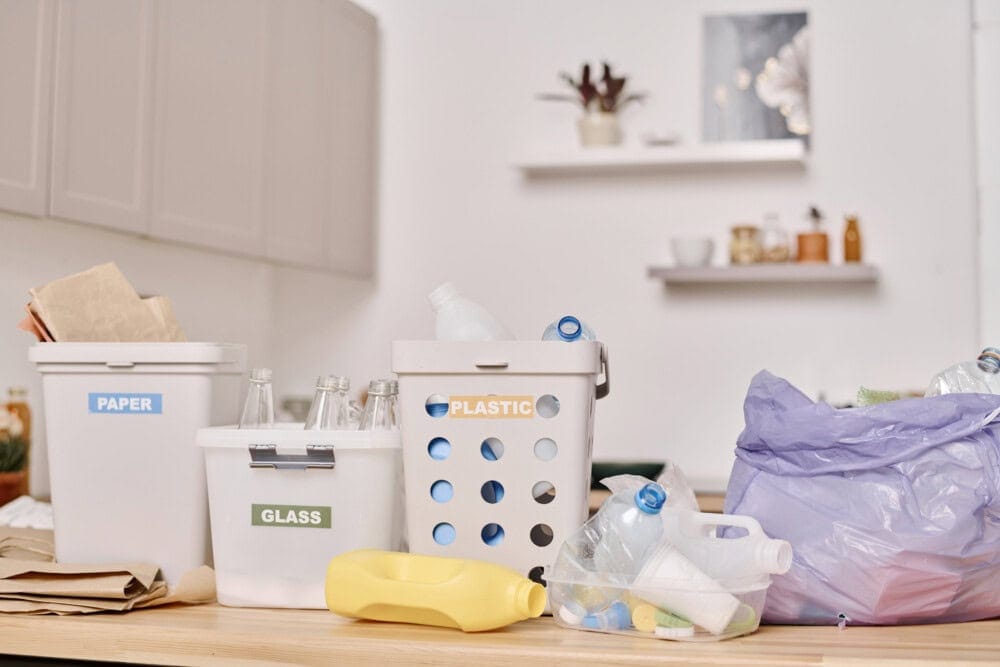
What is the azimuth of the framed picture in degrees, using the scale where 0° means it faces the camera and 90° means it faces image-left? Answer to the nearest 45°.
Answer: approximately 0°

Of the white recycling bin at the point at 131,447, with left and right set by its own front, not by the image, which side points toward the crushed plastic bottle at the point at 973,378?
left

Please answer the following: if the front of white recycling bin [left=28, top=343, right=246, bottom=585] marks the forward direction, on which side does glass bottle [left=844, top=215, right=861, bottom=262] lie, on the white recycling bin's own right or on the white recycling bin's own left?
on the white recycling bin's own left

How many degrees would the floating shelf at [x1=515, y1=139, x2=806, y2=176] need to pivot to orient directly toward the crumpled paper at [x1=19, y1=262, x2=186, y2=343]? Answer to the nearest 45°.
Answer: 0° — it already faces it

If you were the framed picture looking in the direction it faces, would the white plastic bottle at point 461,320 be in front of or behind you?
in front

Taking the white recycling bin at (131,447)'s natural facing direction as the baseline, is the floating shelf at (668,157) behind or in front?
behind

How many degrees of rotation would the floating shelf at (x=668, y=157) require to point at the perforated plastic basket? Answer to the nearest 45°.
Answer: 0° — it already faces it

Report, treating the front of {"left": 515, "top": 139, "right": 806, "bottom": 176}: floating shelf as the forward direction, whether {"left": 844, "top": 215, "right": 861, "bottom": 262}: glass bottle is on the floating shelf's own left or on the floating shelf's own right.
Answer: on the floating shelf's own left
